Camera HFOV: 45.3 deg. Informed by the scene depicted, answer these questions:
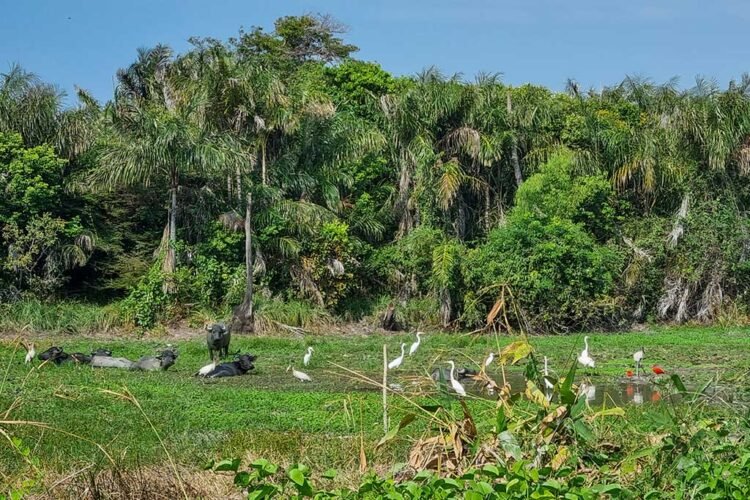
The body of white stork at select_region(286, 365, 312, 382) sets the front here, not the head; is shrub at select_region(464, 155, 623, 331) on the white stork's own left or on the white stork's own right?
on the white stork's own right

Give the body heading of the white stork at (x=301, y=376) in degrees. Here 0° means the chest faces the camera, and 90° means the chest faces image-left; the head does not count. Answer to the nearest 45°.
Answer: approximately 90°

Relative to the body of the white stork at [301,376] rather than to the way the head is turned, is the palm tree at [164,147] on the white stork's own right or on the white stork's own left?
on the white stork's own right

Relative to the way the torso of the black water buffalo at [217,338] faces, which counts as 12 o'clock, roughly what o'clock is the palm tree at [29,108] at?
The palm tree is roughly at 5 o'clock from the black water buffalo.

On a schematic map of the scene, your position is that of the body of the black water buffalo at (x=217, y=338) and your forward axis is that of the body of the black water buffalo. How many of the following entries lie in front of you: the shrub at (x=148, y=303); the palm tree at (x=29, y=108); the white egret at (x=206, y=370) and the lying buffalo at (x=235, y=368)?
2

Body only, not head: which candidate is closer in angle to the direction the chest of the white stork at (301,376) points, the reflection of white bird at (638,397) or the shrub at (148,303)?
the shrub

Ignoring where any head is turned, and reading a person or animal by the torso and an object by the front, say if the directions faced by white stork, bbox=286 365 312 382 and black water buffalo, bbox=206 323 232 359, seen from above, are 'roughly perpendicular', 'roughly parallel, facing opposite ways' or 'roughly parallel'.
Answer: roughly perpendicular

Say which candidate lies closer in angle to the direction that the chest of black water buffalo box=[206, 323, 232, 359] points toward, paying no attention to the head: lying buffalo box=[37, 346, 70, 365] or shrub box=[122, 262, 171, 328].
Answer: the lying buffalo

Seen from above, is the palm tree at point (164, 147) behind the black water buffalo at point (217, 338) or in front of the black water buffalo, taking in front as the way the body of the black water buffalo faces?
behind

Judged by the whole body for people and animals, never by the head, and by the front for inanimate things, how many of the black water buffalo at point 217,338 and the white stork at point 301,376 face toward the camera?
1

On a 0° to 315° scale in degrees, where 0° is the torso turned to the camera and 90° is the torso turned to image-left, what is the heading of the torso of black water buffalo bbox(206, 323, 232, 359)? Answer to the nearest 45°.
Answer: approximately 0°

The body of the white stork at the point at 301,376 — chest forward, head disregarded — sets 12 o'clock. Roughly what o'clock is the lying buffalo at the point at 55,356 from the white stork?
The lying buffalo is roughly at 1 o'clock from the white stork.

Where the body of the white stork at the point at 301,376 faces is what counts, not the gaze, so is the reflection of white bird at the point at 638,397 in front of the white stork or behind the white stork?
behind

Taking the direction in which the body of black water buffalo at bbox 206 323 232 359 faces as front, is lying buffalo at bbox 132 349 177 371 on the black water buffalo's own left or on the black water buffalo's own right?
on the black water buffalo's own right
